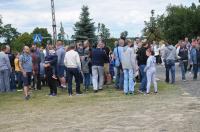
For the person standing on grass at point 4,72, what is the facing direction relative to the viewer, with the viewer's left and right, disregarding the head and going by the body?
facing away from the viewer

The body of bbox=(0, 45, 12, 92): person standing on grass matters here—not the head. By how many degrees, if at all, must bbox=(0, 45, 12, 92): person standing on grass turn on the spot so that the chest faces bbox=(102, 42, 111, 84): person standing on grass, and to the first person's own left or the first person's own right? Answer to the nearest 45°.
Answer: approximately 135° to the first person's own right

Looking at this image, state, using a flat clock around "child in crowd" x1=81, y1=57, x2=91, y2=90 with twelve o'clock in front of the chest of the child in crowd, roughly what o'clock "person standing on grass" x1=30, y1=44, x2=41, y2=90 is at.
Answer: The person standing on grass is roughly at 10 o'clock from the child in crowd.

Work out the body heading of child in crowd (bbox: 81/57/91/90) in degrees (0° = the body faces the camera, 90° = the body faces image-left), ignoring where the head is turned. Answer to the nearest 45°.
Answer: approximately 180°

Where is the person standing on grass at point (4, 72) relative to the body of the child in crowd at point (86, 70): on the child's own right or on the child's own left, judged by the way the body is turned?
on the child's own left

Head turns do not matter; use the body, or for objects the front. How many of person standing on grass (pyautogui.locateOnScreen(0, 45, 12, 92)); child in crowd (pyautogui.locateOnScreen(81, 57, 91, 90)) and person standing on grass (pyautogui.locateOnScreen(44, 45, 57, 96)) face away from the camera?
2
